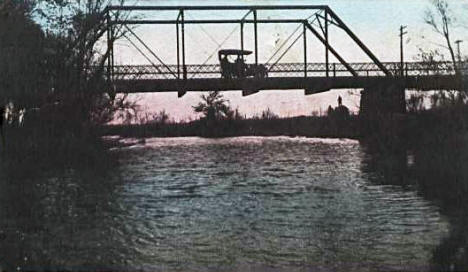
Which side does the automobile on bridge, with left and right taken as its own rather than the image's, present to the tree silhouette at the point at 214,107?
left

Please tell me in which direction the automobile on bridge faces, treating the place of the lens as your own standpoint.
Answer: facing to the right of the viewer

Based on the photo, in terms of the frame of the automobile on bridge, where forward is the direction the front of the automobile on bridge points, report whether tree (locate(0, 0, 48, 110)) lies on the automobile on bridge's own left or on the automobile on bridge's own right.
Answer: on the automobile on bridge's own right
